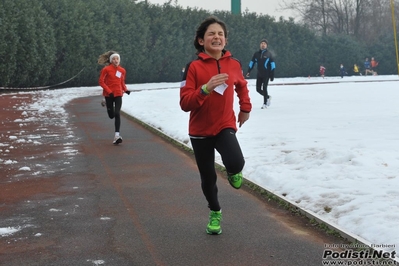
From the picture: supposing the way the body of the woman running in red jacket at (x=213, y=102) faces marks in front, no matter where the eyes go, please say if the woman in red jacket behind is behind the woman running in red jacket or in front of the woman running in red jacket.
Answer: behind

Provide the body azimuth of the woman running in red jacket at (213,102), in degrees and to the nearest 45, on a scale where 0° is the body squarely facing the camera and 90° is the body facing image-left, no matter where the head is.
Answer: approximately 0°
